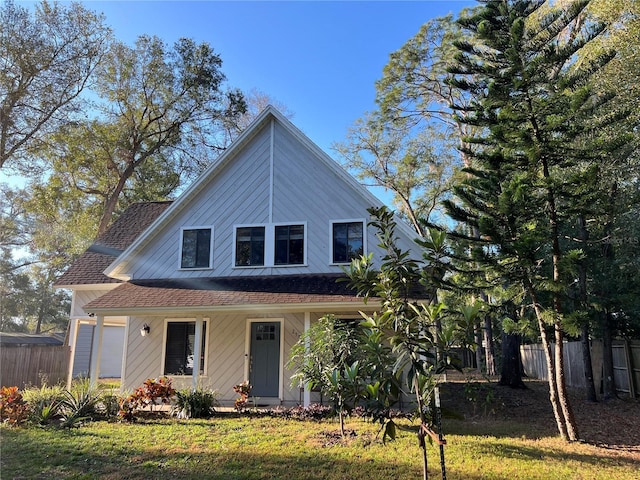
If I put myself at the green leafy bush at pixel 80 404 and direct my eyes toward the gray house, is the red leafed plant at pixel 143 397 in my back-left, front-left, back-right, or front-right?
front-right

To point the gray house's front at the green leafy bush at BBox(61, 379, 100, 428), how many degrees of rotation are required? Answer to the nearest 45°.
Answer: approximately 45° to its right

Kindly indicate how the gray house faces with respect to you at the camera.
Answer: facing the viewer

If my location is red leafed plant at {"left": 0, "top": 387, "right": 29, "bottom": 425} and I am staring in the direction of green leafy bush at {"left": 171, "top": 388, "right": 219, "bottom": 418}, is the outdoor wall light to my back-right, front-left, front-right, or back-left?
front-left

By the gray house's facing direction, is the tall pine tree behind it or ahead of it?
ahead

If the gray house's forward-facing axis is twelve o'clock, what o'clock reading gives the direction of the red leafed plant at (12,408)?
The red leafed plant is roughly at 2 o'clock from the gray house.

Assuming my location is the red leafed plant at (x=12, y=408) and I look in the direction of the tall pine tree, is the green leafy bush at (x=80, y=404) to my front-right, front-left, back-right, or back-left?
front-left

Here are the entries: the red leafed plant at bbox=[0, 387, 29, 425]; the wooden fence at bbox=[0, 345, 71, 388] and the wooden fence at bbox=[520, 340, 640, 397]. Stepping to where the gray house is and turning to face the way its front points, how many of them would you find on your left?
1

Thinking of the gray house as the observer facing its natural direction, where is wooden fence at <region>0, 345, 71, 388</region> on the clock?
The wooden fence is roughly at 4 o'clock from the gray house.

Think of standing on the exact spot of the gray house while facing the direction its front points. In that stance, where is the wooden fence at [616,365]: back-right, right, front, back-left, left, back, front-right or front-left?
left
